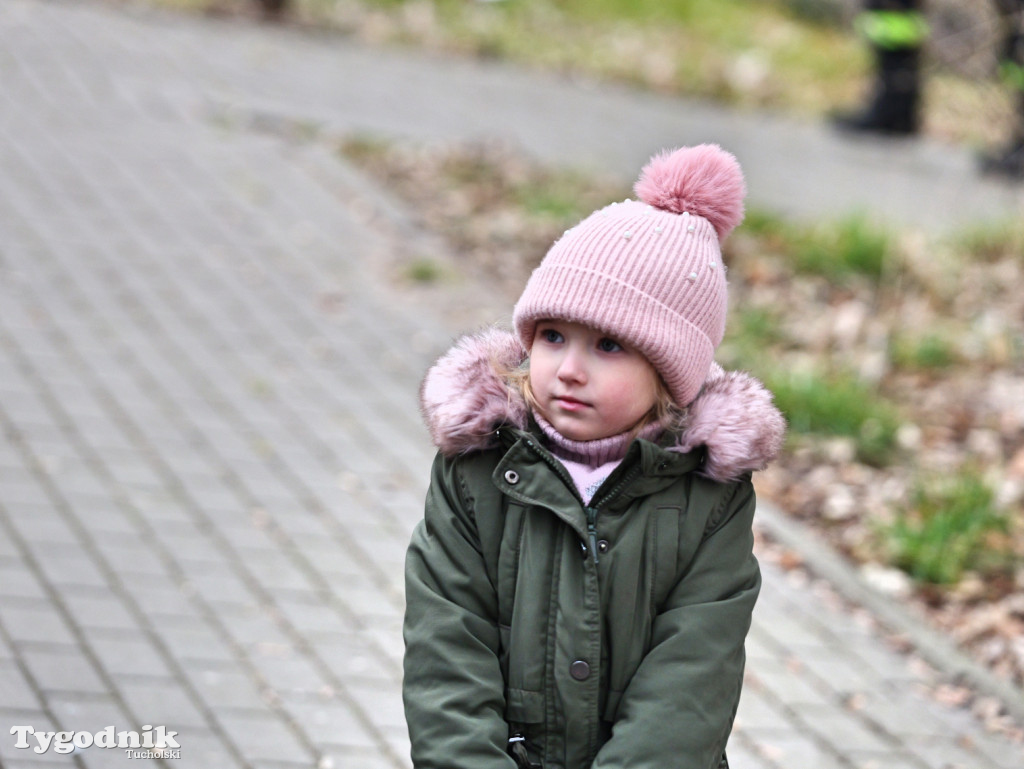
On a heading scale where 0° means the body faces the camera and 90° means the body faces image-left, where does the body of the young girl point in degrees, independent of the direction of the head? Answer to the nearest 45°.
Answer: approximately 0°

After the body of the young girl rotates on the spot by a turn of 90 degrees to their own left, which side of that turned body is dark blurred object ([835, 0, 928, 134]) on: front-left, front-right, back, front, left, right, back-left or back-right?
left

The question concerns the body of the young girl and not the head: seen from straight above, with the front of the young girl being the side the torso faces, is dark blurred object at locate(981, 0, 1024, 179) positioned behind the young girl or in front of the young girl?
behind
